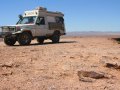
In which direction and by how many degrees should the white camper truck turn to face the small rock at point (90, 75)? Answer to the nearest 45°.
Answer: approximately 45° to its left

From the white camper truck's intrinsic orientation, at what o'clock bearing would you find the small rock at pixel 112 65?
The small rock is roughly at 10 o'clock from the white camper truck.

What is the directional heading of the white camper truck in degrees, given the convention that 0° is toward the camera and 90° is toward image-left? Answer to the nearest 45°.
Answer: approximately 45°
